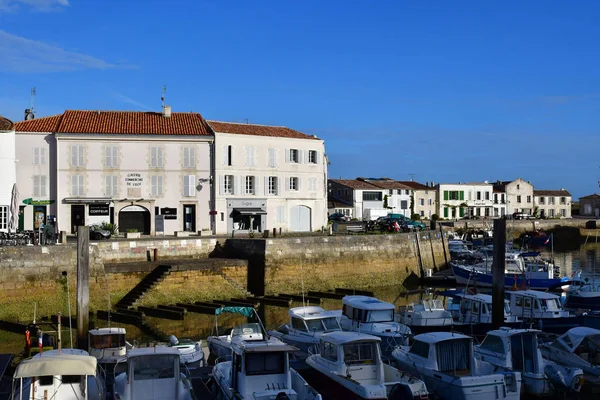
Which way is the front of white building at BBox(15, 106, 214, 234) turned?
toward the camera

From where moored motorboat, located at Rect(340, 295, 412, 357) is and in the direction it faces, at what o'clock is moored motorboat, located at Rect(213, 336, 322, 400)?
moored motorboat, located at Rect(213, 336, 322, 400) is roughly at 2 o'clock from moored motorboat, located at Rect(340, 295, 412, 357).

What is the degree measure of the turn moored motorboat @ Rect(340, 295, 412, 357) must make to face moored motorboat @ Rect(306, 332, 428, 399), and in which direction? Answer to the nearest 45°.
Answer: approximately 45° to its right

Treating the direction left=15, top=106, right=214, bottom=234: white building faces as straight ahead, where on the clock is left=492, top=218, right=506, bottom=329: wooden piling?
The wooden piling is roughly at 11 o'clock from the white building.

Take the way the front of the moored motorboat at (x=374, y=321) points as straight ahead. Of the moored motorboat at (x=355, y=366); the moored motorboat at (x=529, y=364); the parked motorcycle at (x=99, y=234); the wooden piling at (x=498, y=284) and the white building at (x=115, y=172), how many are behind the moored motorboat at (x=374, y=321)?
2

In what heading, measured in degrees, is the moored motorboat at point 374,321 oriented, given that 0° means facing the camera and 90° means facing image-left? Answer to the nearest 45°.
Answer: approximately 315°
